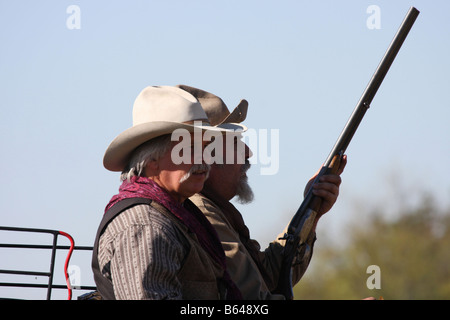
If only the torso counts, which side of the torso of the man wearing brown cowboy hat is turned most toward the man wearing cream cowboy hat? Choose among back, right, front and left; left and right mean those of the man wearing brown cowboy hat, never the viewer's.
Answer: right

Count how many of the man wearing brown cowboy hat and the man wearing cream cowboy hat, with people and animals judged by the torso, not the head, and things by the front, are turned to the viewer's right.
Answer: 2

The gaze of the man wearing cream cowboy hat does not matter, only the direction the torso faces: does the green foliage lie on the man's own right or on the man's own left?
on the man's own left

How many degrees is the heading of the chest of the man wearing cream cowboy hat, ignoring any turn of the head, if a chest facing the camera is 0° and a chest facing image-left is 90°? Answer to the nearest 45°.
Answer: approximately 270°

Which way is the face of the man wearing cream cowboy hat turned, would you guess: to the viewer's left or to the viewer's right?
to the viewer's right

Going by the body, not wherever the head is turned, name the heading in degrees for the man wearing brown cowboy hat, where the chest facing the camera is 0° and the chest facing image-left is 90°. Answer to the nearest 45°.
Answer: approximately 270°
